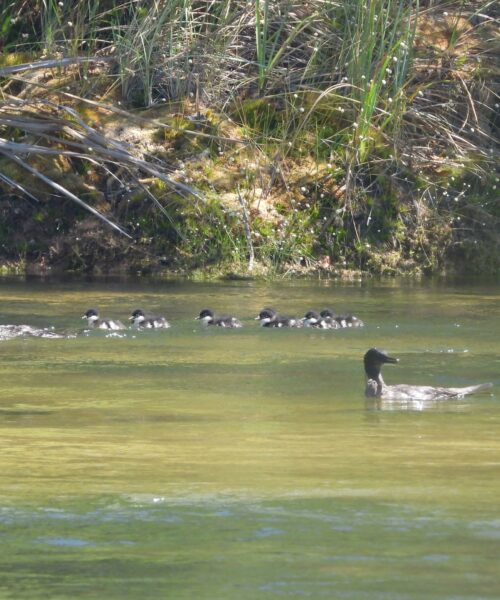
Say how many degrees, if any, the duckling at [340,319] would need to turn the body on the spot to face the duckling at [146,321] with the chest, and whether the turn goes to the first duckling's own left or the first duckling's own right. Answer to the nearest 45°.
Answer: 0° — it already faces it

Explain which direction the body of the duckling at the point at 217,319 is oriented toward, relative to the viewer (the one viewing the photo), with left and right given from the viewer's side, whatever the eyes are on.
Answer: facing to the left of the viewer

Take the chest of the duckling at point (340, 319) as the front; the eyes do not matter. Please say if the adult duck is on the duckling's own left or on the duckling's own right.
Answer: on the duckling's own left

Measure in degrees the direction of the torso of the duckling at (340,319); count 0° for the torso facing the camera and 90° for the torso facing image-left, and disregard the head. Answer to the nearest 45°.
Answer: approximately 90°

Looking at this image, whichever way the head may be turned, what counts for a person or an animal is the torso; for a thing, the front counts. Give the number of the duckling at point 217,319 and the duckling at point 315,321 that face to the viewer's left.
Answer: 2

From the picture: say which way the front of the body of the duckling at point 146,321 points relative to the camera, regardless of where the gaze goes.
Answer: to the viewer's left

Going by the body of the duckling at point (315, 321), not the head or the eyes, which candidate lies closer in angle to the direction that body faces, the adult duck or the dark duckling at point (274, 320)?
the dark duckling

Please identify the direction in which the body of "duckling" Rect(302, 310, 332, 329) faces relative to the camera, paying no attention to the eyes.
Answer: to the viewer's left

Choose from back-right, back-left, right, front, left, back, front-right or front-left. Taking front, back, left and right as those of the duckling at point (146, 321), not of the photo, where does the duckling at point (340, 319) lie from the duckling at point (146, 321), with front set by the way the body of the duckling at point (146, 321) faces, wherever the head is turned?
back

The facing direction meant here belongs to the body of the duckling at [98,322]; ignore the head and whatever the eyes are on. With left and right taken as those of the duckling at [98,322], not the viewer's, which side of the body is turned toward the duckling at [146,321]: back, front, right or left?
back

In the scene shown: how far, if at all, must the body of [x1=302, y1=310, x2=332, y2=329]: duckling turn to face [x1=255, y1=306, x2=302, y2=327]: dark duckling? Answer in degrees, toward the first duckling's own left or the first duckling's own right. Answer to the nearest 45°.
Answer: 0° — it already faces it

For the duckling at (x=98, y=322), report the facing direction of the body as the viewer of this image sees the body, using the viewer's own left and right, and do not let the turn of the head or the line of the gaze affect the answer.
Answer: facing to the left of the viewer

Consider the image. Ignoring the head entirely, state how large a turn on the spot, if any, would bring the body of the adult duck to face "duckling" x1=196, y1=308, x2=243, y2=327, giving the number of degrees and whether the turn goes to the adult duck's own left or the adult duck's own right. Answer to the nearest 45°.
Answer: approximately 45° to the adult duck's own right

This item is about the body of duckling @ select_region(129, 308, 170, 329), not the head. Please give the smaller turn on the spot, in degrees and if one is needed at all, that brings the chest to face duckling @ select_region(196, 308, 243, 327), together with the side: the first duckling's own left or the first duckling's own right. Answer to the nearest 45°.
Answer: approximately 180°

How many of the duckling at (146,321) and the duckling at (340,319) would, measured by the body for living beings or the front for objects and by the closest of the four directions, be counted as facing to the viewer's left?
2

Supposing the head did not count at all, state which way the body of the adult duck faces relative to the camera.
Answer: to the viewer's left
